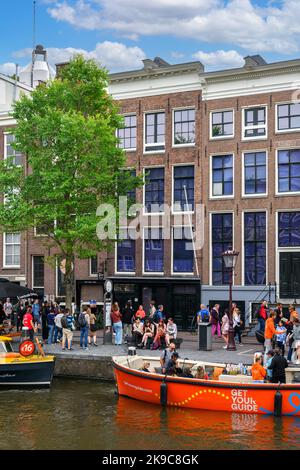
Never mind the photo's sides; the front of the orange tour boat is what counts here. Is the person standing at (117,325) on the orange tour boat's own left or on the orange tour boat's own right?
on the orange tour boat's own right

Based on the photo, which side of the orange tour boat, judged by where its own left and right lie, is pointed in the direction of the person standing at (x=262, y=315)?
right

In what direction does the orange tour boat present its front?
to the viewer's left

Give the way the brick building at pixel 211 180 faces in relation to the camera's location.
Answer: facing the viewer

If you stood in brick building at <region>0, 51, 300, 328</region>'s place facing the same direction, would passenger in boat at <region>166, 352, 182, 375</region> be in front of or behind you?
in front

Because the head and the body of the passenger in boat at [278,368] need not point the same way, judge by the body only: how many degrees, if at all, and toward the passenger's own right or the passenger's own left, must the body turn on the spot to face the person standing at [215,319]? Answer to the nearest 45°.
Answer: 0° — they already face them

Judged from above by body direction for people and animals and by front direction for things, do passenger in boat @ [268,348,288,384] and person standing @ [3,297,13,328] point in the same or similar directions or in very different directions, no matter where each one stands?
very different directions

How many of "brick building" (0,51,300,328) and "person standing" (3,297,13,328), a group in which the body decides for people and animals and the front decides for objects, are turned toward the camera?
2
